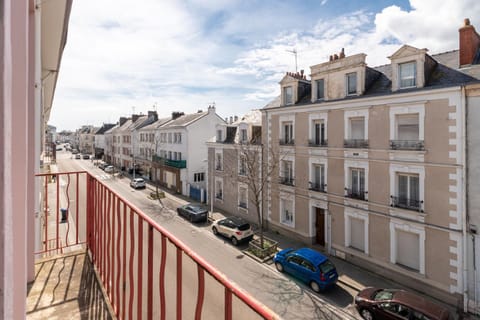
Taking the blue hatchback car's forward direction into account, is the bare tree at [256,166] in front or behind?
in front

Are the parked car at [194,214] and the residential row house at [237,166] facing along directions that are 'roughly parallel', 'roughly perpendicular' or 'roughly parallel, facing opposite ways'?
roughly perpendicular

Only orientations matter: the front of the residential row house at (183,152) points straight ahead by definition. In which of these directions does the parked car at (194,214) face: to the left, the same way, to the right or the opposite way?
to the right

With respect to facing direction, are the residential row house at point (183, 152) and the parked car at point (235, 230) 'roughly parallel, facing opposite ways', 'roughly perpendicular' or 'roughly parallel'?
roughly perpendicular

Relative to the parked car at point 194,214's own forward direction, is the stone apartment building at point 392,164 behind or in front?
behind

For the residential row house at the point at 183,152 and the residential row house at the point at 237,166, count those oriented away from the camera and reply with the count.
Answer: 0

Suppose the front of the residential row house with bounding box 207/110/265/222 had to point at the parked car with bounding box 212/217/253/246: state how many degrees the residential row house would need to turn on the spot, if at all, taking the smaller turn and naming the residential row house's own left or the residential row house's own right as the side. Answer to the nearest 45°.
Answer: approximately 45° to the residential row house's own left

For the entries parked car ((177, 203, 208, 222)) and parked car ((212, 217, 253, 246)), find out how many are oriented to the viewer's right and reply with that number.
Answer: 0

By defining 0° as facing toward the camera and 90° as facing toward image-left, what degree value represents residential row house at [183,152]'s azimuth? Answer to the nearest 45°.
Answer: approximately 45°

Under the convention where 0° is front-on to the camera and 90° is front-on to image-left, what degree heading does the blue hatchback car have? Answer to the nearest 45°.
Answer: approximately 135°

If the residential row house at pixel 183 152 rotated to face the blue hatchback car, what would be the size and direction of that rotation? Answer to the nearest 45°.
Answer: approximately 45° to its left
